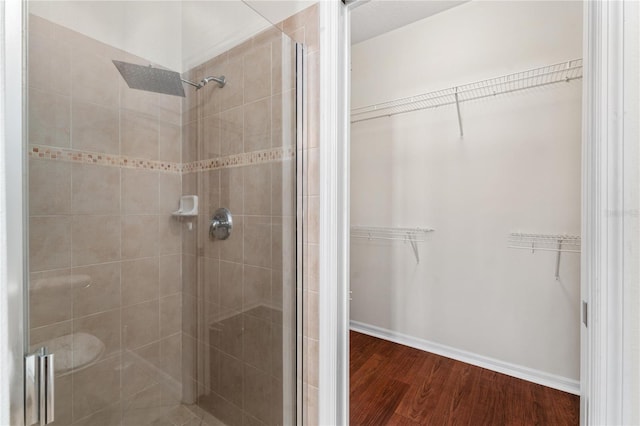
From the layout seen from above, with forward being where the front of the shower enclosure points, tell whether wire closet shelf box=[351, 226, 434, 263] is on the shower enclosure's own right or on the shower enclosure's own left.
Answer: on the shower enclosure's own left

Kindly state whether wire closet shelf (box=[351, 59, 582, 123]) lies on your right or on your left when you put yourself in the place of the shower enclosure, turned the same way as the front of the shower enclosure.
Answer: on your left

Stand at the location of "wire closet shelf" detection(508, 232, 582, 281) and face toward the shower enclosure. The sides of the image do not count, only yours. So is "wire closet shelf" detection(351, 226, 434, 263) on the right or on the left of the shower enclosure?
right

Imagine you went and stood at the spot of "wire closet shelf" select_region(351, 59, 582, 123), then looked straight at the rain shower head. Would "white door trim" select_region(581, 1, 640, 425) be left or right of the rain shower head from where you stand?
left

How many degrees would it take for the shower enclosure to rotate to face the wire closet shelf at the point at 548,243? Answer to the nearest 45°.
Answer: approximately 90° to its left

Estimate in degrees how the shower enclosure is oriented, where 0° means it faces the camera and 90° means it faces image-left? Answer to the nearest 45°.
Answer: approximately 0°

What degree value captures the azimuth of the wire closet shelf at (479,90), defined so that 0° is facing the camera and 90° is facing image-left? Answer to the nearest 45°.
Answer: approximately 45°

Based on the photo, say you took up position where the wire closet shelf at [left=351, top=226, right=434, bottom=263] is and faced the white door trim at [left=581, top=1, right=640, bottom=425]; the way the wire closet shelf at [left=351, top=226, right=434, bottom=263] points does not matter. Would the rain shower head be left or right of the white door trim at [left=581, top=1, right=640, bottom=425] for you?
right

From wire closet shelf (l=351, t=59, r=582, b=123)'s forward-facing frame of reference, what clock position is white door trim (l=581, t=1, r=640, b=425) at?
The white door trim is roughly at 10 o'clock from the wire closet shelf.

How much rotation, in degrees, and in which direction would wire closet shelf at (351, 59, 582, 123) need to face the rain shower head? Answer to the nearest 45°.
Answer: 0° — it already faces it

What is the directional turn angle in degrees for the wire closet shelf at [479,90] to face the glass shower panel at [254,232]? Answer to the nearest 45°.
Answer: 0° — it already faces it
